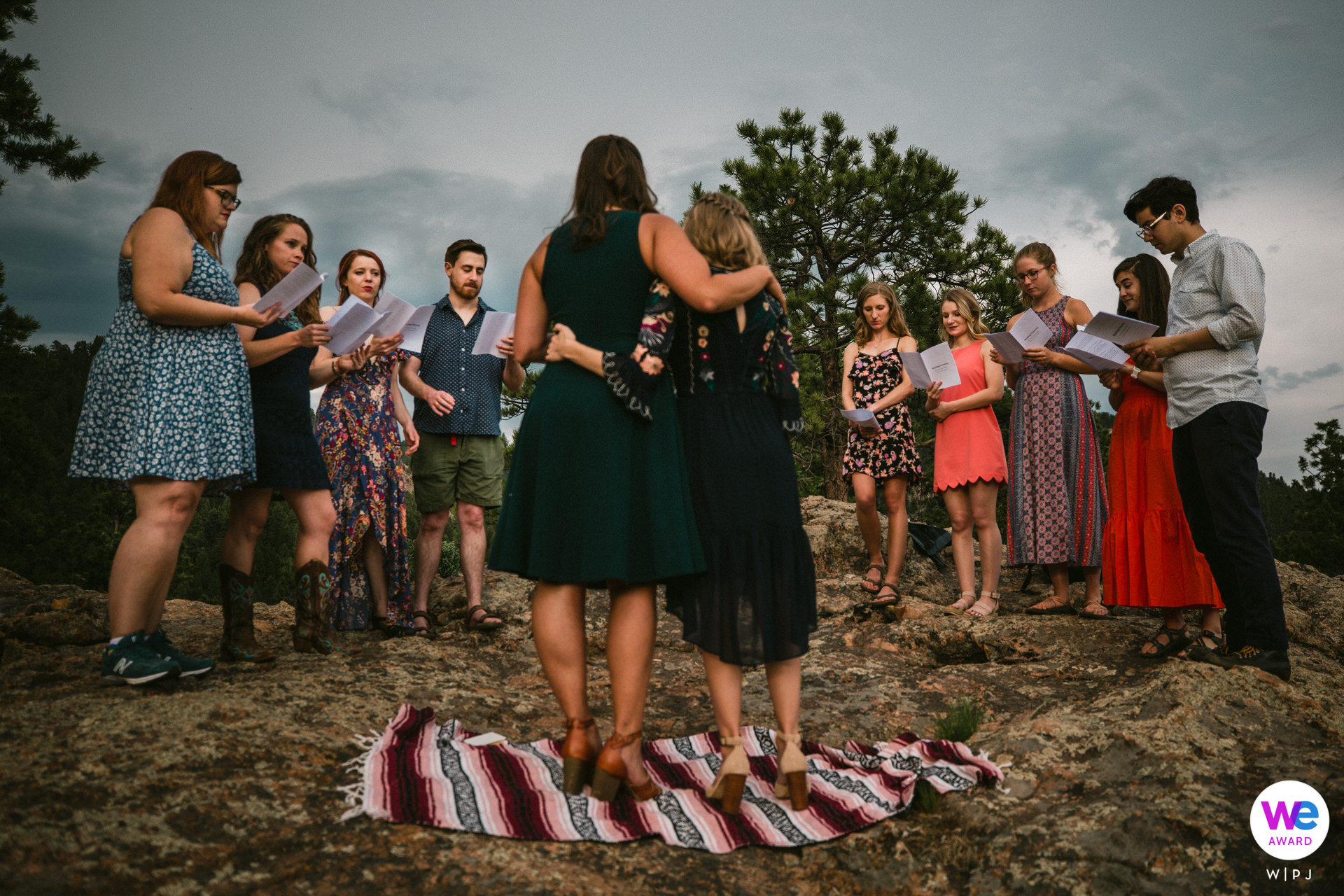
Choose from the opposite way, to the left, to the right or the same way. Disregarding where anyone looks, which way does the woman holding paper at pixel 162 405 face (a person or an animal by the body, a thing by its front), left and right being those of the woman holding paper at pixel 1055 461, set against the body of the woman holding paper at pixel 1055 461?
the opposite way

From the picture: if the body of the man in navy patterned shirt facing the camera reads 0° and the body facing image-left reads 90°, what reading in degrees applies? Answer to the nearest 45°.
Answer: approximately 0°

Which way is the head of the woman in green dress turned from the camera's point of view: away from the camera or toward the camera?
away from the camera

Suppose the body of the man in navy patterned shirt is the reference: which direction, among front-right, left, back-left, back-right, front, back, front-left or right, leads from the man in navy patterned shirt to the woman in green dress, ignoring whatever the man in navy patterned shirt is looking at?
front

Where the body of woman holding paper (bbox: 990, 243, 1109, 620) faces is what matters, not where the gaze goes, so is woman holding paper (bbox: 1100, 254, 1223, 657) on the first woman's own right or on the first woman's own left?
on the first woman's own left

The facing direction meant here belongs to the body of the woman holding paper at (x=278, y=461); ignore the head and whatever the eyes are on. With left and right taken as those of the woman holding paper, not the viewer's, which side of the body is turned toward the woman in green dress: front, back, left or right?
front

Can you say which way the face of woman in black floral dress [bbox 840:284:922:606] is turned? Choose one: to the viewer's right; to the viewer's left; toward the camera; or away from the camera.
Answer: toward the camera

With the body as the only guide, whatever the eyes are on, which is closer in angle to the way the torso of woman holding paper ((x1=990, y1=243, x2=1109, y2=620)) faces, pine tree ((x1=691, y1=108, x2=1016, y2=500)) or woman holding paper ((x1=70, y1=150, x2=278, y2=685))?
the woman holding paper

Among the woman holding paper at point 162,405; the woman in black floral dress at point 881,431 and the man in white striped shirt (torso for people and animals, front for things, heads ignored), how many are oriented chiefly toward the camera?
1

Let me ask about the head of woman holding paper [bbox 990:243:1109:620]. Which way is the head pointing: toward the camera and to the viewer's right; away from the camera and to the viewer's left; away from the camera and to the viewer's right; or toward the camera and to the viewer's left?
toward the camera and to the viewer's left

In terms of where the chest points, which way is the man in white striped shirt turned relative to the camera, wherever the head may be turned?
to the viewer's left

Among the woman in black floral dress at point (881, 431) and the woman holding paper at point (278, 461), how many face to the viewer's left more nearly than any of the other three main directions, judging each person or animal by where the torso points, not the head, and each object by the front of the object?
0

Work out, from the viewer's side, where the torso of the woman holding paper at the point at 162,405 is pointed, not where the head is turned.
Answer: to the viewer's right

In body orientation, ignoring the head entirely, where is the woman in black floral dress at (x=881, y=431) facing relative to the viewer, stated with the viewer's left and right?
facing the viewer

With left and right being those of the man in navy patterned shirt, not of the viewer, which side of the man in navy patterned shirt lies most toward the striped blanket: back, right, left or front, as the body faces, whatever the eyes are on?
front

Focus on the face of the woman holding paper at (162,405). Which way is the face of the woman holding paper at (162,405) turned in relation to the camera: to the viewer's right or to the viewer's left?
to the viewer's right
